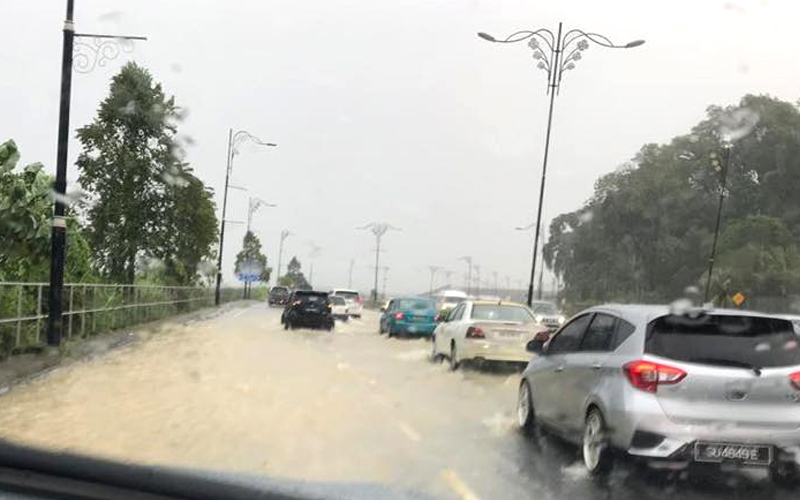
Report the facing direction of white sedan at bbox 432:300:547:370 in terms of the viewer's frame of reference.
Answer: facing away from the viewer

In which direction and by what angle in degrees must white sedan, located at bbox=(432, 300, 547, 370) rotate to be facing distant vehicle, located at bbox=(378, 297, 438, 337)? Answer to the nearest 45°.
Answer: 0° — it already faces it

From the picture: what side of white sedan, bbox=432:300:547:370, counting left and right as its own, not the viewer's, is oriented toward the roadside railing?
left

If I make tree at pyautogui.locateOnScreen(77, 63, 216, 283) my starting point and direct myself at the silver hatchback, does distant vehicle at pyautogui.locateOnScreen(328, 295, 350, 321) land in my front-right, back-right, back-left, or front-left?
back-left

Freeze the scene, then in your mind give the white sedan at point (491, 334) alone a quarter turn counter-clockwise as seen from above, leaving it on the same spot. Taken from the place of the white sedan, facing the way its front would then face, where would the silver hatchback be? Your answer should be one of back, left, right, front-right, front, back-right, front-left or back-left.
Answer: left

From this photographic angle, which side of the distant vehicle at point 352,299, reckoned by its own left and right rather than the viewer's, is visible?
back

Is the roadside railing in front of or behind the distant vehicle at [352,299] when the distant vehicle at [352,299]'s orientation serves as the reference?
behind

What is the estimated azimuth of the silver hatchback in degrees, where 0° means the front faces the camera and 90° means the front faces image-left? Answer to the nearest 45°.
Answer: approximately 135°

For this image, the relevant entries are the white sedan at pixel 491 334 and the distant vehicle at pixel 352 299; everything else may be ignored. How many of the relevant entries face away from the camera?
2

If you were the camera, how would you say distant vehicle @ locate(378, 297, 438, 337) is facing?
facing away from the viewer

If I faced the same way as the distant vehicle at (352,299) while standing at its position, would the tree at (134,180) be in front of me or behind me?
behind

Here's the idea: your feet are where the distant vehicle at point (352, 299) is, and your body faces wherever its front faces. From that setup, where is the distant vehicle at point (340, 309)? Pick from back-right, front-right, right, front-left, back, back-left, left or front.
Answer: back
